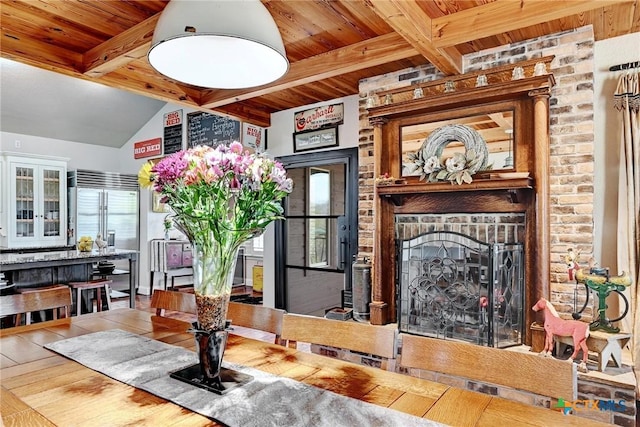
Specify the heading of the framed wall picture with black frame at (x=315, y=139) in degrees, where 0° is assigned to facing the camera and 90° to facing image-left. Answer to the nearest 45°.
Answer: approximately 45°

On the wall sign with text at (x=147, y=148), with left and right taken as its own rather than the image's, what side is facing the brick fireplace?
left

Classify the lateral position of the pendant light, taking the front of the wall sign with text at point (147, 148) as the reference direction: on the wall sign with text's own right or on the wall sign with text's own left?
on the wall sign with text's own left

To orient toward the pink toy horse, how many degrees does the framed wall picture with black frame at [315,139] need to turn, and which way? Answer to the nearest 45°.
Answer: approximately 90° to its left

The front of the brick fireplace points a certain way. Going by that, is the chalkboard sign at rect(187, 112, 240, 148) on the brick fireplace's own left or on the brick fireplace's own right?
on the brick fireplace's own right

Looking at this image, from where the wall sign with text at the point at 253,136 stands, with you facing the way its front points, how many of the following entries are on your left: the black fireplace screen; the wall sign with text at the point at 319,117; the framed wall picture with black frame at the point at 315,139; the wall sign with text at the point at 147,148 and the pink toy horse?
4

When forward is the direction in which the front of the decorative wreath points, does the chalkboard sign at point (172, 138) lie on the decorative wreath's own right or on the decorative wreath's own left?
on the decorative wreath's own right

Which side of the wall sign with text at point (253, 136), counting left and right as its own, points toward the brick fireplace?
left
